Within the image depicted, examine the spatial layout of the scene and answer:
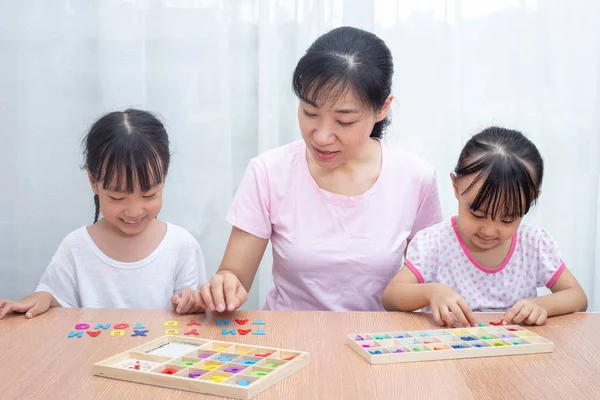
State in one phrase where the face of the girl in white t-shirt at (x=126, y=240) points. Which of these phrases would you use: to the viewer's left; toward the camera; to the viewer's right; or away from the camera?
toward the camera

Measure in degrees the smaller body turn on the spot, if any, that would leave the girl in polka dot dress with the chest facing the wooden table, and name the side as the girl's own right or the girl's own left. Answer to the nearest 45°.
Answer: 0° — they already face it

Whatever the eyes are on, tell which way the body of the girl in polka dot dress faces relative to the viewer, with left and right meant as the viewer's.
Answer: facing the viewer

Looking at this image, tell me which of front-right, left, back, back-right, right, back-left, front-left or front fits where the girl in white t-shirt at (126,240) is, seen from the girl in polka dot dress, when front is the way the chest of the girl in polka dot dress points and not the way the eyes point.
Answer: right

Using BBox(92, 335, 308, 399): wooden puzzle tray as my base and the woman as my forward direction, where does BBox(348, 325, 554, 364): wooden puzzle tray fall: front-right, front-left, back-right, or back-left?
front-right

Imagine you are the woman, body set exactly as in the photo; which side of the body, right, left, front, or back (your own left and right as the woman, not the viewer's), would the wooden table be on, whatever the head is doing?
front

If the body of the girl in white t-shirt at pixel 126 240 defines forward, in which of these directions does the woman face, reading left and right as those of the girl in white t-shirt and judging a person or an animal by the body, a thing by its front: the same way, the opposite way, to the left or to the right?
the same way

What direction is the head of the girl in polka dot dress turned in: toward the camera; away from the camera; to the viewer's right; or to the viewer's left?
toward the camera

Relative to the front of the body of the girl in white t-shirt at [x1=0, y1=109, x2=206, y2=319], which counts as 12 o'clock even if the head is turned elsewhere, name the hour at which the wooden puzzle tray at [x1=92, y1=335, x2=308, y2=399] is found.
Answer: The wooden puzzle tray is roughly at 12 o'clock from the girl in white t-shirt.

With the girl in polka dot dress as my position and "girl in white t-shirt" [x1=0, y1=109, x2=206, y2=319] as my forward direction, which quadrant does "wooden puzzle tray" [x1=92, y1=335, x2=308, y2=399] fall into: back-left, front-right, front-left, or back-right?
front-left
